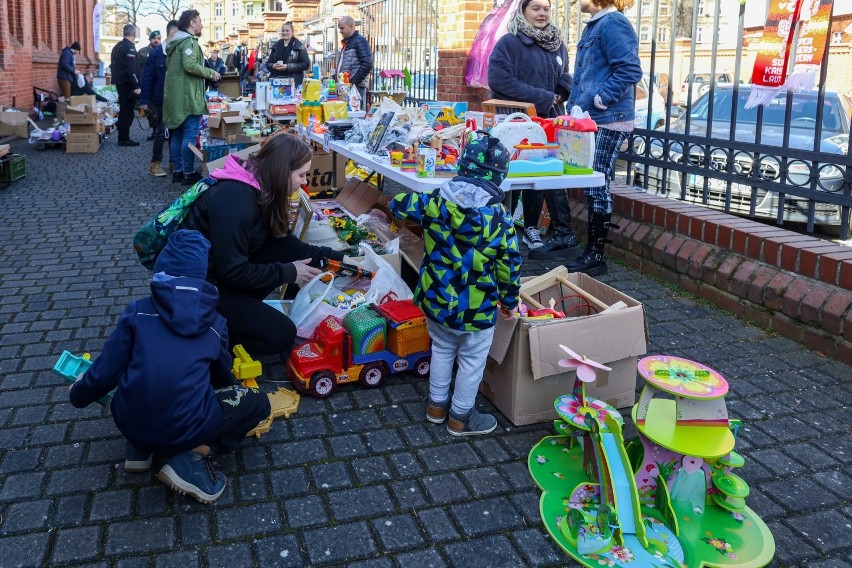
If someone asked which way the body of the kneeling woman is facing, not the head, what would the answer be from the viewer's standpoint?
to the viewer's right

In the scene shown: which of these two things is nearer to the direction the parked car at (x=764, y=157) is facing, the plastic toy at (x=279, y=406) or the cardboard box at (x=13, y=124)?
the plastic toy

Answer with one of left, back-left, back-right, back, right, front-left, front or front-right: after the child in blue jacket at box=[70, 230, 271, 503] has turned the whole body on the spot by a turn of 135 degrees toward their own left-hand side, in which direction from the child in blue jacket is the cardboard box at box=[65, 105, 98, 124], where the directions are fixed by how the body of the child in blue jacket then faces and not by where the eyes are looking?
right

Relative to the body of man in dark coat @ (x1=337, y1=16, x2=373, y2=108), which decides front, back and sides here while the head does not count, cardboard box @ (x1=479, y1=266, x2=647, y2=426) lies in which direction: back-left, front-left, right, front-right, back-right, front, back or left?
front-left

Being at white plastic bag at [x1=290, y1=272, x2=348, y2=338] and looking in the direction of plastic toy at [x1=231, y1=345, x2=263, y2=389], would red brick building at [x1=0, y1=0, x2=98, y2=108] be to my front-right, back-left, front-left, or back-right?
back-right

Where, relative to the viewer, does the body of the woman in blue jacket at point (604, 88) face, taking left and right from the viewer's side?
facing to the left of the viewer

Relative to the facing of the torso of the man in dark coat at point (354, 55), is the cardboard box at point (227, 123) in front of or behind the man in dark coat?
in front

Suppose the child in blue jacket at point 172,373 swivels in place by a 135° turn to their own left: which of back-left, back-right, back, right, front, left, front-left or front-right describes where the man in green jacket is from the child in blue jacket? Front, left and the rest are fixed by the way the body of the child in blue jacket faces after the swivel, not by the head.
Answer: right

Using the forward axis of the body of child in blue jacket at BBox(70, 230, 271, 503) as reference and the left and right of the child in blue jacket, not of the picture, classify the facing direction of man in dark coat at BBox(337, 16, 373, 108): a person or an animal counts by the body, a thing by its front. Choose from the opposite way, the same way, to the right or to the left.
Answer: to the left

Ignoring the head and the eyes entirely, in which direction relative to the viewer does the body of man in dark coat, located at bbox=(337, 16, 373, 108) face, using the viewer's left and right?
facing the viewer and to the left of the viewer

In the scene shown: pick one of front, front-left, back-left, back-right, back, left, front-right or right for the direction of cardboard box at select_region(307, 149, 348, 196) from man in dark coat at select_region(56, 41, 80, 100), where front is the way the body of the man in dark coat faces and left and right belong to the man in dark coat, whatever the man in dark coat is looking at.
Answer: right

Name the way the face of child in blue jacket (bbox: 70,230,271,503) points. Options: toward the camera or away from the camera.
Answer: away from the camera

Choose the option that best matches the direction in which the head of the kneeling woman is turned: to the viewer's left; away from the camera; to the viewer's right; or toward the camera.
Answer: to the viewer's right

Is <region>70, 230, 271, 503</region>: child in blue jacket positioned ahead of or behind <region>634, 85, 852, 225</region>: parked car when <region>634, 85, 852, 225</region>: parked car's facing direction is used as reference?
ahead
